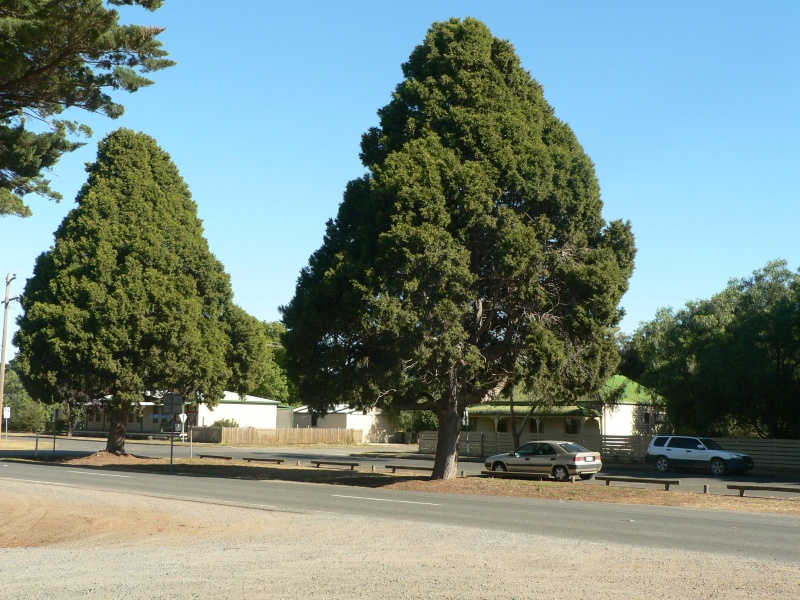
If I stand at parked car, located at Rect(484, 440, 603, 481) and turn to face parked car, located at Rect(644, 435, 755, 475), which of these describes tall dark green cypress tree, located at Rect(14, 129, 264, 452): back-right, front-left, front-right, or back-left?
back-left

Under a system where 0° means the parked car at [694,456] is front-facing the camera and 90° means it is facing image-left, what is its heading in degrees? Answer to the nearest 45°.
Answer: approximately 315°
